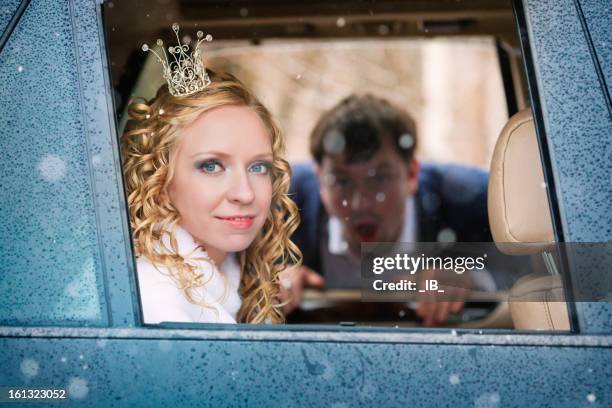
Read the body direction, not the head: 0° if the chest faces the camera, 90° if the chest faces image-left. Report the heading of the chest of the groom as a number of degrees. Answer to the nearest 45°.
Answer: approximately 0°

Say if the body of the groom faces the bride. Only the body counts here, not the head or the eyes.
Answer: yes

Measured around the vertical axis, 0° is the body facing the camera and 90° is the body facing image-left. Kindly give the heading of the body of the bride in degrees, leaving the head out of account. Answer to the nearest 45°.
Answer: approximately 315°

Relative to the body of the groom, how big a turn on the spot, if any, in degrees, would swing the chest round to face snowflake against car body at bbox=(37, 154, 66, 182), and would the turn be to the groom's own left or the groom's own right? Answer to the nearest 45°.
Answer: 0° — they already face it
